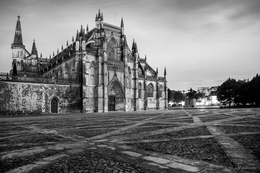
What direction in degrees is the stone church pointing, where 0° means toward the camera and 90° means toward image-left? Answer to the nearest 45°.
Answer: approximately 315°
